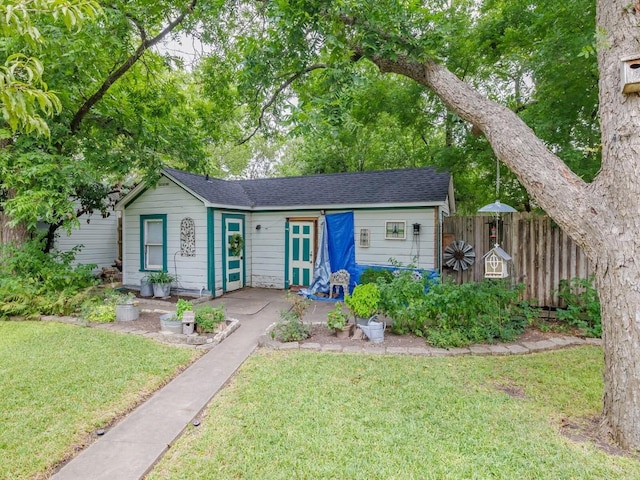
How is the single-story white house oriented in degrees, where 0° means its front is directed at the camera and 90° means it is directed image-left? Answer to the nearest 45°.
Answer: approximately 0°

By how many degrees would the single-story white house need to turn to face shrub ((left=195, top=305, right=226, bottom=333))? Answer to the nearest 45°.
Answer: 0° — it already faces it

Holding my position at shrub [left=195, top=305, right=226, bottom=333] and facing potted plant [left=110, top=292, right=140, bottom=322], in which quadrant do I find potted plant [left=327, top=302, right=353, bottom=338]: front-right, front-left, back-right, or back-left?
back-right

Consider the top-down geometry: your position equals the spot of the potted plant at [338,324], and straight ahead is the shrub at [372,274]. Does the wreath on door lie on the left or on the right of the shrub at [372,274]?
left

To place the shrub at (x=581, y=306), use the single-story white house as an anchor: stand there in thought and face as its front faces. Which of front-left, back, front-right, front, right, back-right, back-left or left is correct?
front-left

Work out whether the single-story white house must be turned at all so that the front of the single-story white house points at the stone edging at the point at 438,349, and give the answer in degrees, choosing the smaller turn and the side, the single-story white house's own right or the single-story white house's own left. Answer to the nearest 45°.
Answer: approximately 45° to the single-story white house's own left
